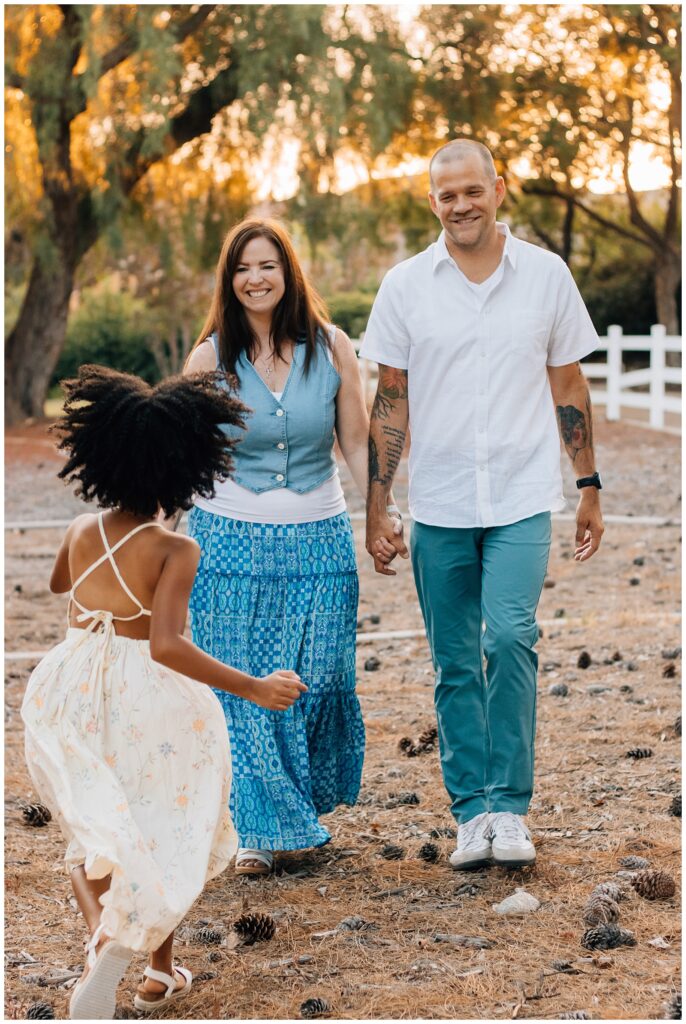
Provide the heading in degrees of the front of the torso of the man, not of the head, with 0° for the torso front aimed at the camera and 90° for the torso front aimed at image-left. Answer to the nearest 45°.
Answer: approximately 0°

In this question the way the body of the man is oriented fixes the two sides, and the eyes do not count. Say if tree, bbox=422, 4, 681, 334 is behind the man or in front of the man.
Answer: behind

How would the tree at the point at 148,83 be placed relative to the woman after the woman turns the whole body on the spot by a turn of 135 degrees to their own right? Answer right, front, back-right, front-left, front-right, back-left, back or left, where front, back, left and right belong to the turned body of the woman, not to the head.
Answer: front-right

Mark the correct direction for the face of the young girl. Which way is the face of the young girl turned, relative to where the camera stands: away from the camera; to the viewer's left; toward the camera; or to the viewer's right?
away from the camera

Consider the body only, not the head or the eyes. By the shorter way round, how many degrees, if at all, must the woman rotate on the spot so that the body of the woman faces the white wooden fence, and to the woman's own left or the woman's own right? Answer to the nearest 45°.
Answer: approximately 180°

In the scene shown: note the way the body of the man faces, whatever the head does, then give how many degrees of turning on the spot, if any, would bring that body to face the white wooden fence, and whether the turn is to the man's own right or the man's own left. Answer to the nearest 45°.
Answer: approximately 180°

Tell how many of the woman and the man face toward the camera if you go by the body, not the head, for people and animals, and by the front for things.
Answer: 2

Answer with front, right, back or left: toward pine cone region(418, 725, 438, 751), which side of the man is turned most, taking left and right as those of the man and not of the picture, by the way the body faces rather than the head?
back

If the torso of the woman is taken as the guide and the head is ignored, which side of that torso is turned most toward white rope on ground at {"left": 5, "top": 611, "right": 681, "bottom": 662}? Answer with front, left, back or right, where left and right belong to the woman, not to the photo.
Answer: back

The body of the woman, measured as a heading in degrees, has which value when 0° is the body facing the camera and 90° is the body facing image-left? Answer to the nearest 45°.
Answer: approximately 0°
